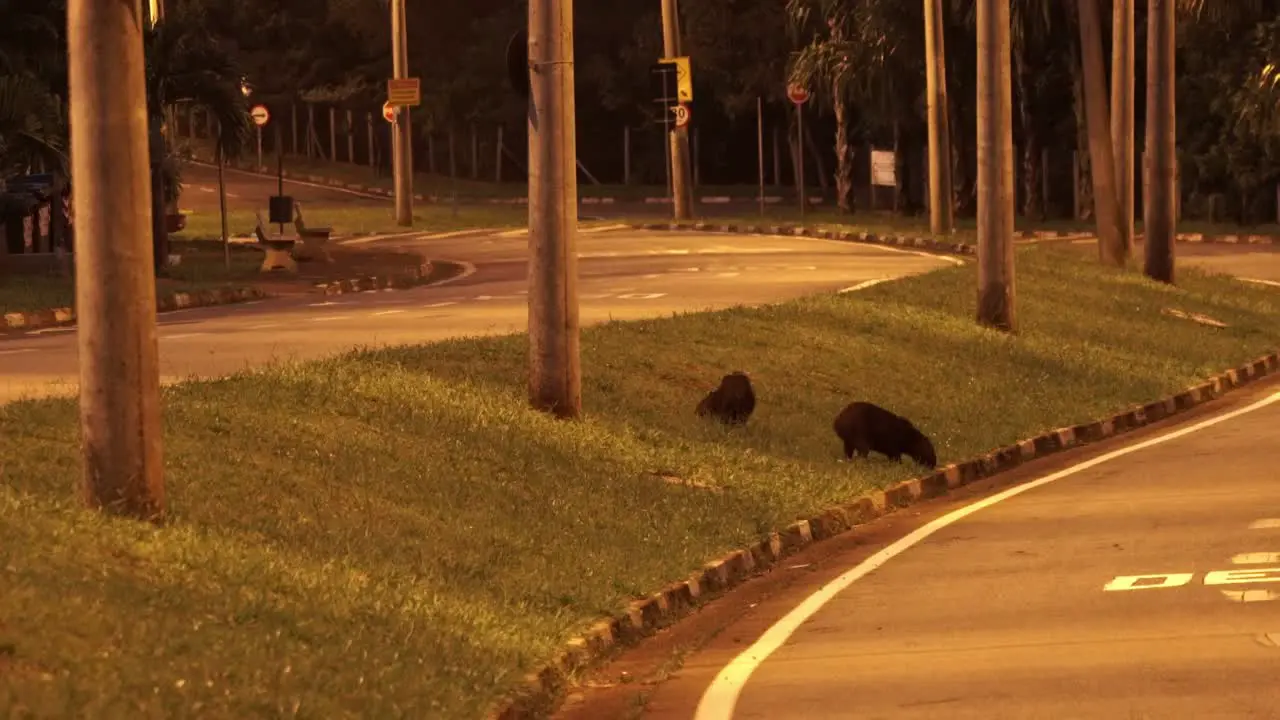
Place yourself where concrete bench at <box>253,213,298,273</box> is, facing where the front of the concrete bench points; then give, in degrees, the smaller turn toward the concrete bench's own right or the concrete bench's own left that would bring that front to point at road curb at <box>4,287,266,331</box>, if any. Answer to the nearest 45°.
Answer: approximately 90° to the concrete bench's own right

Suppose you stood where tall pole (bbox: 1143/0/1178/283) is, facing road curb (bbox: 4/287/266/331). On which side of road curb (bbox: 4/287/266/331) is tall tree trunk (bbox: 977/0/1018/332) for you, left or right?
left

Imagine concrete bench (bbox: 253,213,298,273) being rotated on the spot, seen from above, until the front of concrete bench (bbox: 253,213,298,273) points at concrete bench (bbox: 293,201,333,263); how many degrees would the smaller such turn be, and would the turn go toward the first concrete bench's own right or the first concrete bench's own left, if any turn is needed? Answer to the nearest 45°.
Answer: approximately 90° to the first concrete bench's own left

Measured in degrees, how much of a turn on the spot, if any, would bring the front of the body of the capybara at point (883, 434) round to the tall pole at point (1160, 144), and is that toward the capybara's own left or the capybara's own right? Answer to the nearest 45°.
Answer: approximately 90° to the capybara's own left

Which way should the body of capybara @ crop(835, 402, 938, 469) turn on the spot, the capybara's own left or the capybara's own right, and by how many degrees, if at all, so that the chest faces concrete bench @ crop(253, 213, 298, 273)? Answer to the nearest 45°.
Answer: approximately 135° to the capybara's own left

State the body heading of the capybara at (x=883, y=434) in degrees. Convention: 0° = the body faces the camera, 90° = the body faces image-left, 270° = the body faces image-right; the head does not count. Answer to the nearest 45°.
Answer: approximately 270°

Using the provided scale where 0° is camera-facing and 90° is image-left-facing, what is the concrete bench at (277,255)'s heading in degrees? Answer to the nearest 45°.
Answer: approximately 270°
